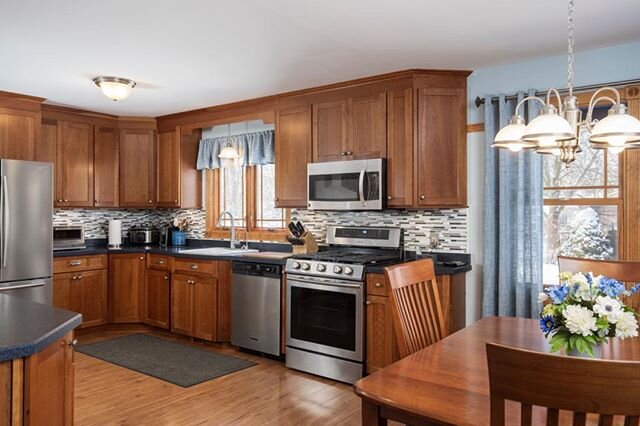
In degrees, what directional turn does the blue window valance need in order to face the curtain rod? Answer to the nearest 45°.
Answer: approximately 90° to its left

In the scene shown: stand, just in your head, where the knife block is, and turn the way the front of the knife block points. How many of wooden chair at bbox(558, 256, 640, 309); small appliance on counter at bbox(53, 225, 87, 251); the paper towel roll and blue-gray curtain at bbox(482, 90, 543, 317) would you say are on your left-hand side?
2

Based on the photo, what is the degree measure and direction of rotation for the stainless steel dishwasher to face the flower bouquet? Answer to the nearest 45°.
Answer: approximately 45° to its left

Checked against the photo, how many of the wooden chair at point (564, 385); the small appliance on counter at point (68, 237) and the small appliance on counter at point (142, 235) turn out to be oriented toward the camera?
2

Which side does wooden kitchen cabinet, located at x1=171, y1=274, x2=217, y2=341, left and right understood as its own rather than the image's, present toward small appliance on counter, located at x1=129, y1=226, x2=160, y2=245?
right
